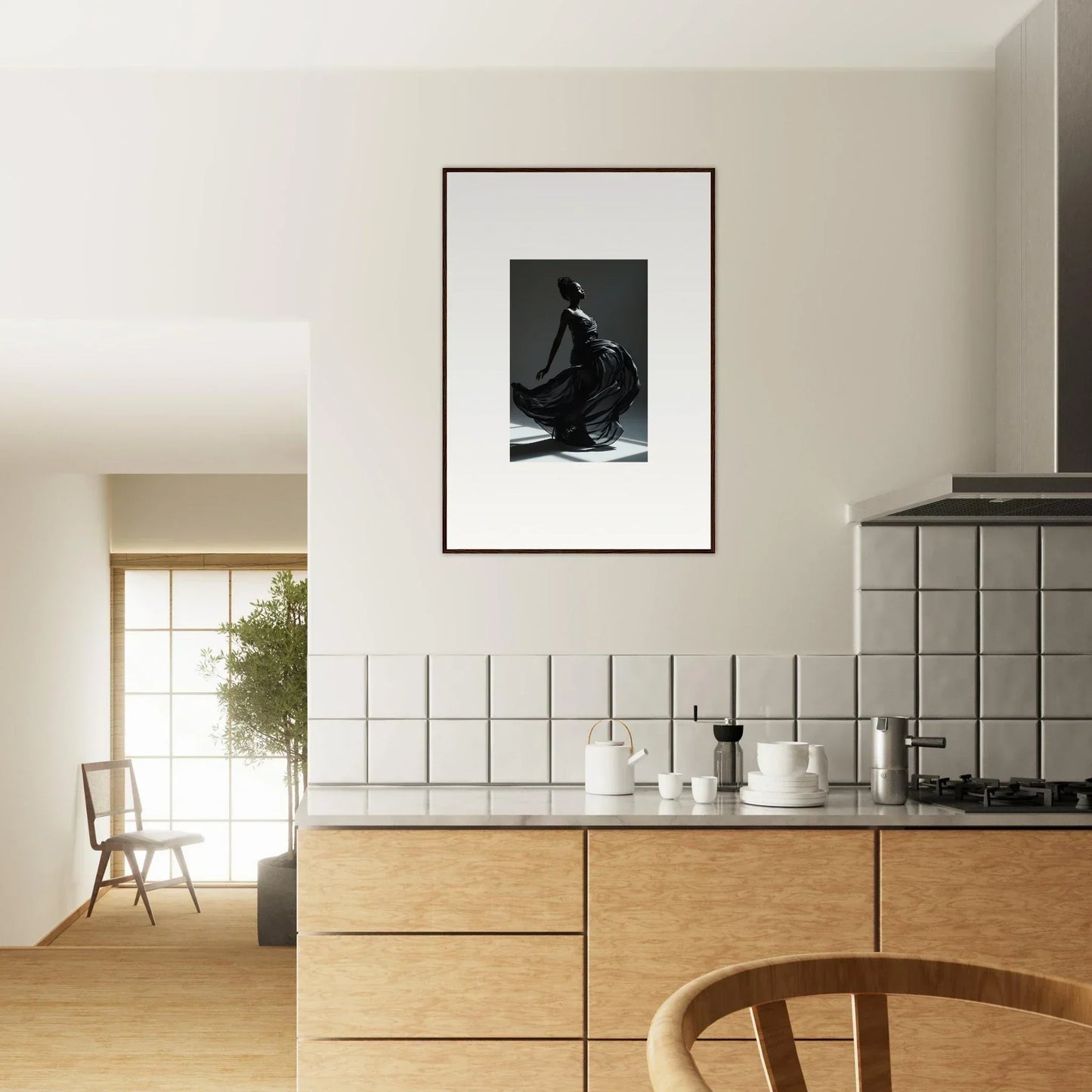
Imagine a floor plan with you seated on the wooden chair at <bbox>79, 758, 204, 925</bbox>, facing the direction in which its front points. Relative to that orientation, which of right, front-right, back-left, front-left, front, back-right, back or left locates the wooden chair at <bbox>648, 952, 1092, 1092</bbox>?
front-right

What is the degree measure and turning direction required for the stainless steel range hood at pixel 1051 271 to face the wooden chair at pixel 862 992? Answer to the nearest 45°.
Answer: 0° — it already faces it

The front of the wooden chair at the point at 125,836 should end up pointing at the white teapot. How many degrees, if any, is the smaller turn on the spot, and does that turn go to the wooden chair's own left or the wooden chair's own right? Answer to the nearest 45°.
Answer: approximately 45° to the wooden chair's own right

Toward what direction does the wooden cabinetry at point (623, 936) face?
toward the camera

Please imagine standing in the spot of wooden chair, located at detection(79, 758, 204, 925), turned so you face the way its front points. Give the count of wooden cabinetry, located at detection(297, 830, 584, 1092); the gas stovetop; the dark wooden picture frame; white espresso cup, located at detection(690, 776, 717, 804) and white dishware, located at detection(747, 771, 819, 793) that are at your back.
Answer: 0

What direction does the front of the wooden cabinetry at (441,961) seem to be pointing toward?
toward the camera

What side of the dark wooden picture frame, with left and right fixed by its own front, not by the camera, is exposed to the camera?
front

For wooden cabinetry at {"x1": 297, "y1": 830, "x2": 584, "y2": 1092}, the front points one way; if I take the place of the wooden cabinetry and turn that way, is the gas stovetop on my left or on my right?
on my left

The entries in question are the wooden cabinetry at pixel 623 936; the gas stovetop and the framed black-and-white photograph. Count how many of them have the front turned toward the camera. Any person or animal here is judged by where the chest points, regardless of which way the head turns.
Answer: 3

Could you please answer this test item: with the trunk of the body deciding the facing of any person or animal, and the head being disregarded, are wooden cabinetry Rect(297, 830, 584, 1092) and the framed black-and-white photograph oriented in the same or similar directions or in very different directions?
same or similar directions

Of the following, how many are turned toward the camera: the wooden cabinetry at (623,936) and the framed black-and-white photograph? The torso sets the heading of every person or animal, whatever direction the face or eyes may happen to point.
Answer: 2

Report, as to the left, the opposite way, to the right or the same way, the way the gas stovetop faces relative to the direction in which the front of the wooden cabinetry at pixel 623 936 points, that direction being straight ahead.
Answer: the same way

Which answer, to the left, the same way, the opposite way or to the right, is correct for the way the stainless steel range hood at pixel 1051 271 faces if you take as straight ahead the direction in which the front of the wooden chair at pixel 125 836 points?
to the right
